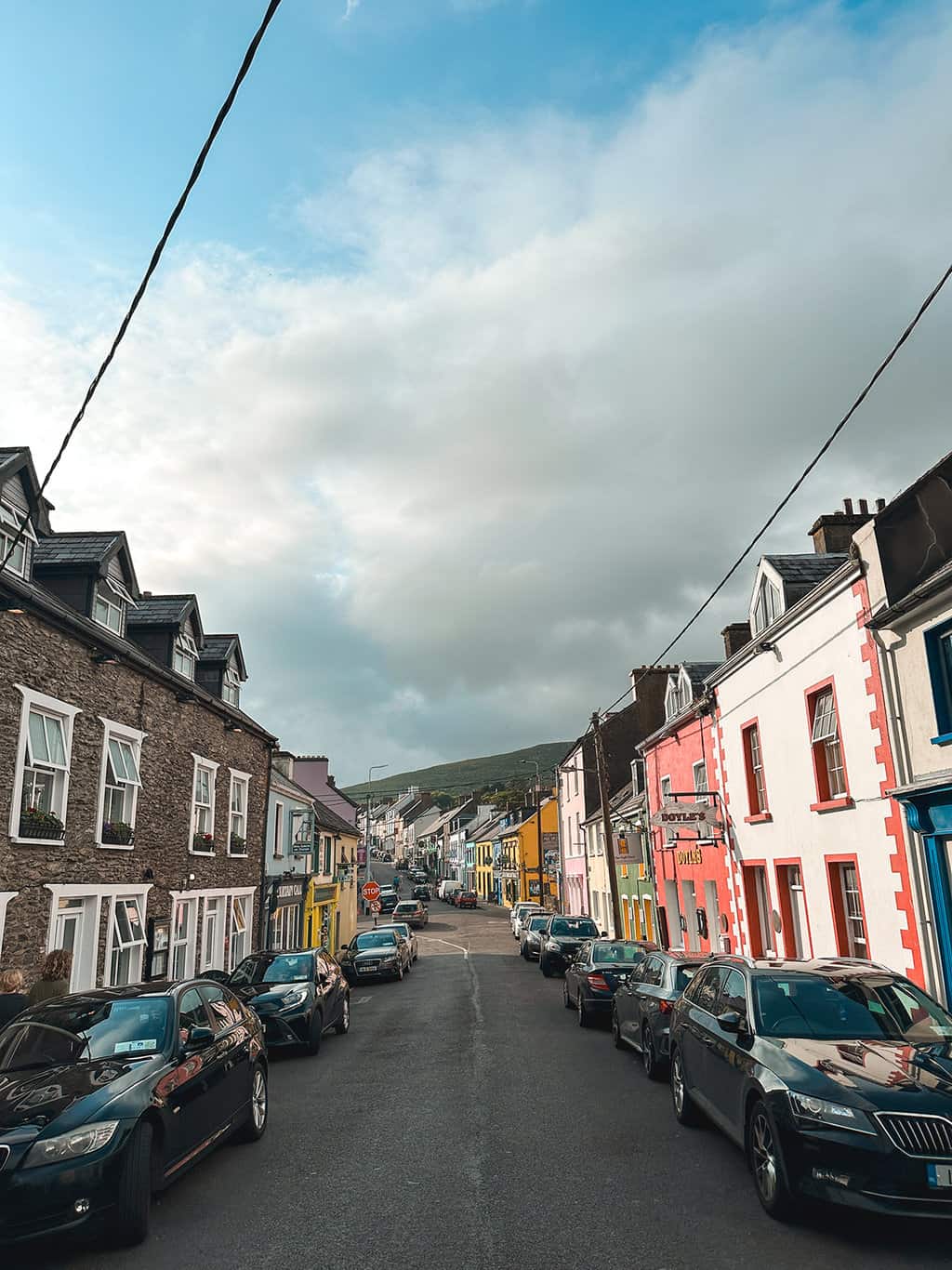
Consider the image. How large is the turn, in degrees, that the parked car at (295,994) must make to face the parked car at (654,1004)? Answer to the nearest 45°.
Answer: approximately 90° to its left

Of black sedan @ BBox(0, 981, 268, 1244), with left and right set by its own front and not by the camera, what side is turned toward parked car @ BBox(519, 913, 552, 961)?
back

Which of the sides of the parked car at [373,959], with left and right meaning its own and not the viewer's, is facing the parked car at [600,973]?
left

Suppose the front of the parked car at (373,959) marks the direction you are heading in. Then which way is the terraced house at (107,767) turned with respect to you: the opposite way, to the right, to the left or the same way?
to the left

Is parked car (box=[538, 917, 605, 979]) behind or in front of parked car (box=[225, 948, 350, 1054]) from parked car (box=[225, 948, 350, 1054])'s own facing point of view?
behind

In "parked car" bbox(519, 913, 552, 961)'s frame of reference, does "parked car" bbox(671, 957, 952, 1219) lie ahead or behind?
ahead

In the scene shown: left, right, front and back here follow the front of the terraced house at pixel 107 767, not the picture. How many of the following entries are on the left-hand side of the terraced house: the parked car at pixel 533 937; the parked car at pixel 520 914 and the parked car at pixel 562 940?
3

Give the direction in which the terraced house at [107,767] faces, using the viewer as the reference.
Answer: facing the viewer and to the right of the viewer

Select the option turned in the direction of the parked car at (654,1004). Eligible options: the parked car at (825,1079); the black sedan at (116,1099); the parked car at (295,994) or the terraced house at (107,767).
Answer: the terraced house

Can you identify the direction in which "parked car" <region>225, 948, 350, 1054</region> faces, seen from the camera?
facing the viewer and to the left of the viewer

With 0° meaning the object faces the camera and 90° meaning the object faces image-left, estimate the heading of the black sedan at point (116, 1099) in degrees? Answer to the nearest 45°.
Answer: approximately 45°

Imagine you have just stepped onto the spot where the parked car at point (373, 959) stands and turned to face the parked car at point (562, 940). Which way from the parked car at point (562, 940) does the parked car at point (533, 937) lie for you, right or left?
left
